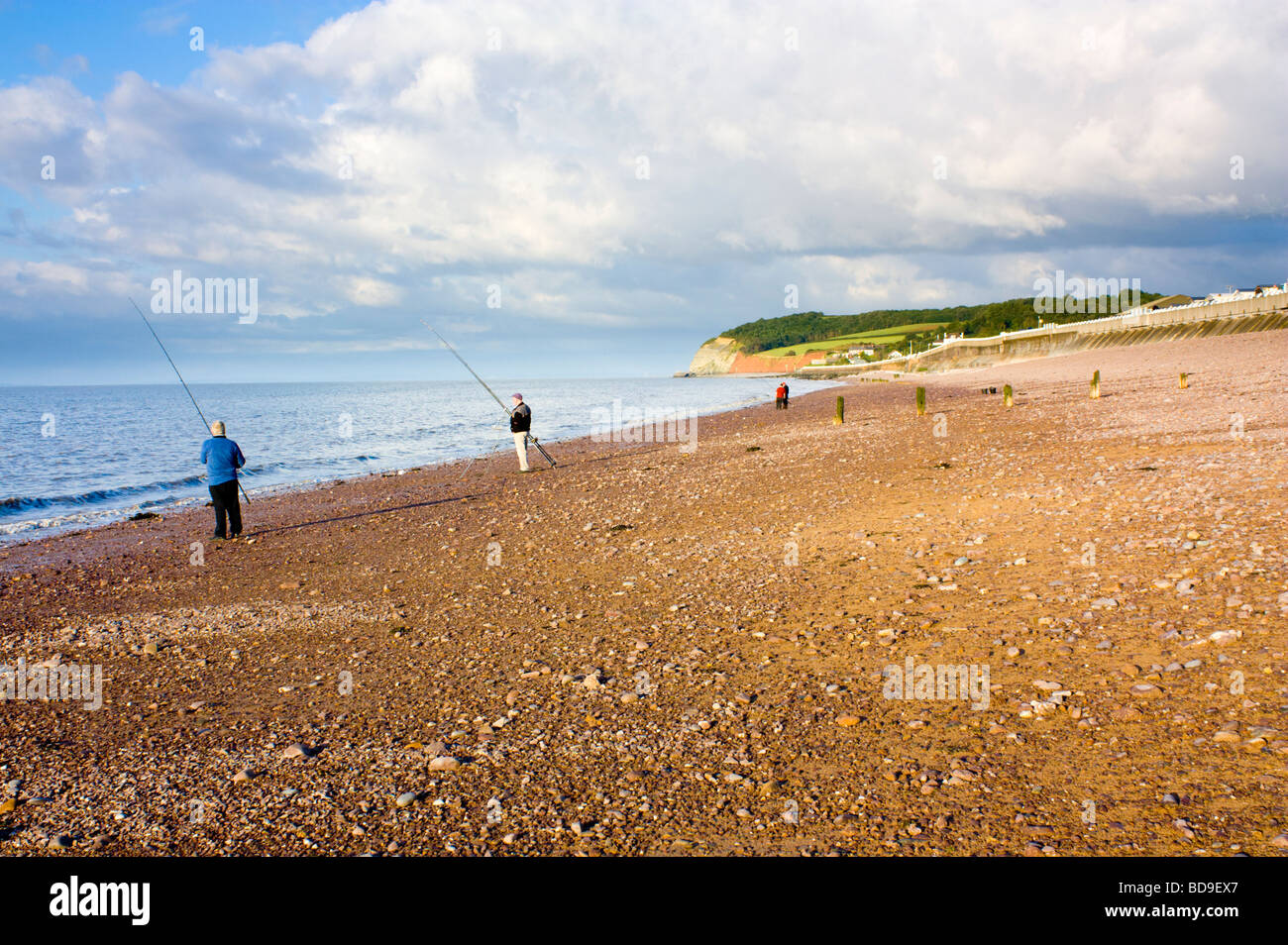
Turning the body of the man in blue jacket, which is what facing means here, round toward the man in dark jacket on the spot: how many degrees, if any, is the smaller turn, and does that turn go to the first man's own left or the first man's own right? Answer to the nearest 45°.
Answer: approximately 45° to the first man's own right

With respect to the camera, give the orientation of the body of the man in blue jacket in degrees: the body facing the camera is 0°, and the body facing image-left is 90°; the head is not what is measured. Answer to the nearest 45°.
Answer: approximately 180°
